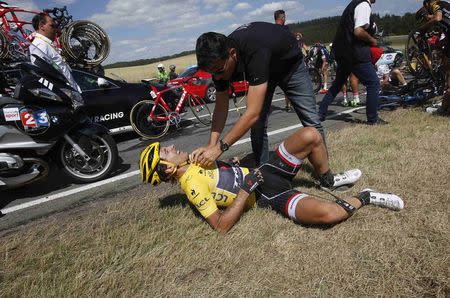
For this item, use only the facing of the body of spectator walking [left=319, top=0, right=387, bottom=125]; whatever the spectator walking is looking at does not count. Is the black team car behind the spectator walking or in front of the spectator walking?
behind

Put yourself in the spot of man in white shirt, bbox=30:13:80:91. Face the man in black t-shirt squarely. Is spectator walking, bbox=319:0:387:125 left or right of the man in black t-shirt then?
left

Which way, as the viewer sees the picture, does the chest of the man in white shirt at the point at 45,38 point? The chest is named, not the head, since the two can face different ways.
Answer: to the viewer's right

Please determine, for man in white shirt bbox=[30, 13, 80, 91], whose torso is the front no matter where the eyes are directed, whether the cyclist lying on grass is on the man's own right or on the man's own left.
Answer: on the man's own right

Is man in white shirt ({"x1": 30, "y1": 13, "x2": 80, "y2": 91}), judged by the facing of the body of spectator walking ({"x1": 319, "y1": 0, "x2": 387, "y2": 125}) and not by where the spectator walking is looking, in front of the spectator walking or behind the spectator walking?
behind

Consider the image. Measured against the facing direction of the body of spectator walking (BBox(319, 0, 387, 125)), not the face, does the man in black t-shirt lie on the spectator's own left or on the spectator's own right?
on the spectator's own right

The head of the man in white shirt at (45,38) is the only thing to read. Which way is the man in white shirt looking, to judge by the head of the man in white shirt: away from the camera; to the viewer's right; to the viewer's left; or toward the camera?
to the viewer's right
